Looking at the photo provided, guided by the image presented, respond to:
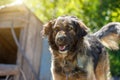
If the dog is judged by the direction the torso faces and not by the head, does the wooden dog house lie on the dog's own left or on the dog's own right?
on the dog's own right

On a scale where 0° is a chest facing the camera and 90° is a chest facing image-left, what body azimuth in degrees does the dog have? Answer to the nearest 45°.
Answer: approximately 45°
